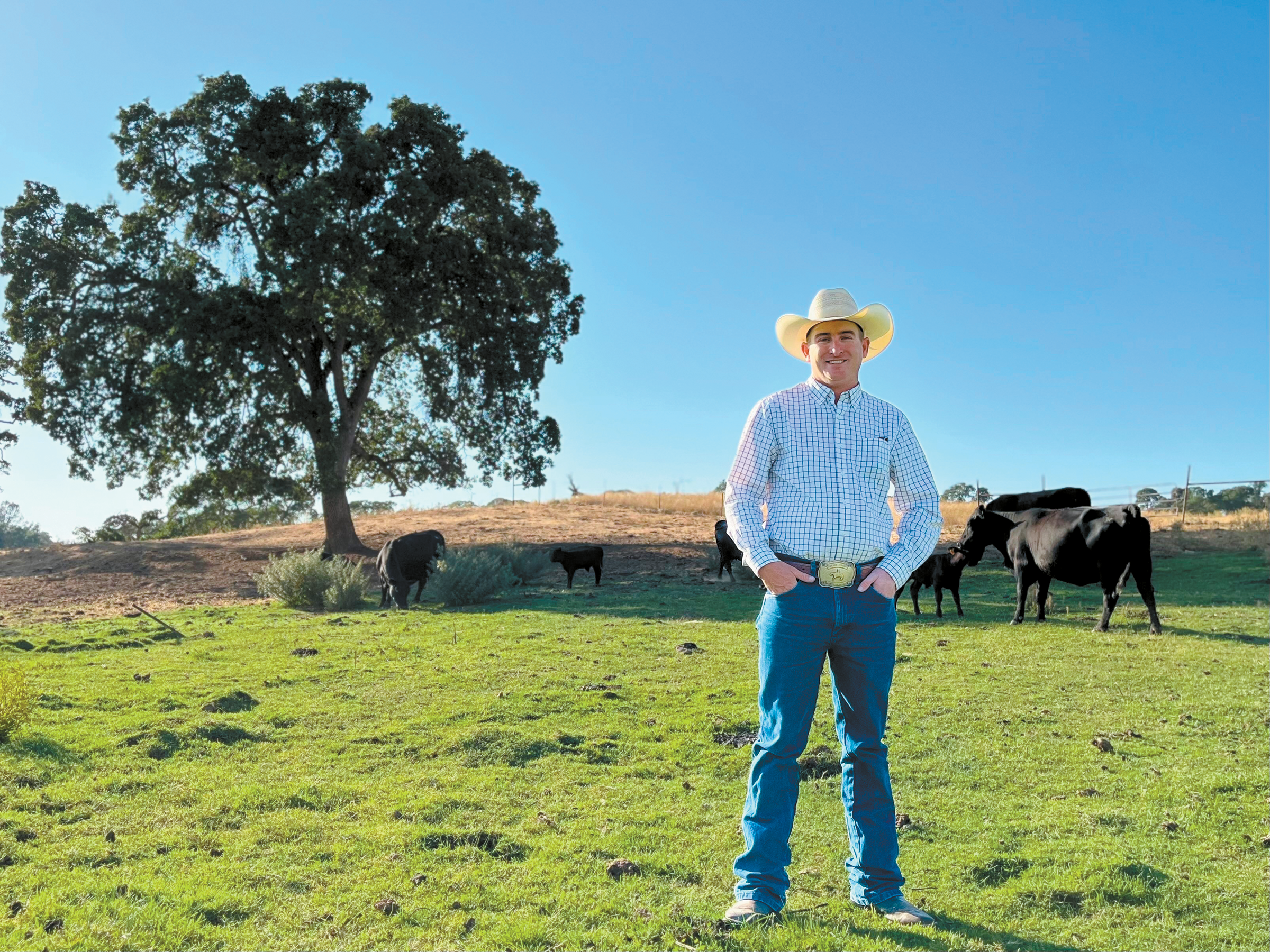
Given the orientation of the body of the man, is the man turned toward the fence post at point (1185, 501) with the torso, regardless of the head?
no

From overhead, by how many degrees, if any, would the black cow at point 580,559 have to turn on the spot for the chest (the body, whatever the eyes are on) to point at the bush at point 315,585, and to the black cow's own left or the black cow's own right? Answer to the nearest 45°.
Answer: approximately 45° to the black cow's own left

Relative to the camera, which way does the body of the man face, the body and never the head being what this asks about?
toward the camera

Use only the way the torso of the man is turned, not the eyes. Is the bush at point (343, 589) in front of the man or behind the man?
behind

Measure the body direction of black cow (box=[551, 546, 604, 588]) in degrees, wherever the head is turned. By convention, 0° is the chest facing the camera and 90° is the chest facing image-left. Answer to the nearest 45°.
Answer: approximately 90°

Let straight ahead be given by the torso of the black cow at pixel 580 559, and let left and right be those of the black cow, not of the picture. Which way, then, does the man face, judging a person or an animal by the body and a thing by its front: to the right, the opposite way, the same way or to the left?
to the left

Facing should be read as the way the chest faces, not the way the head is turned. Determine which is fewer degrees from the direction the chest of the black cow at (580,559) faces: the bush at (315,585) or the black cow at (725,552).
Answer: the bush
